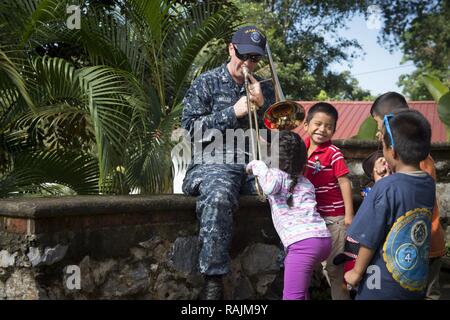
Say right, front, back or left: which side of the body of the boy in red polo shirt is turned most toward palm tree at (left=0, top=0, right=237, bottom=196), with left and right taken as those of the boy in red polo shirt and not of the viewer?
right

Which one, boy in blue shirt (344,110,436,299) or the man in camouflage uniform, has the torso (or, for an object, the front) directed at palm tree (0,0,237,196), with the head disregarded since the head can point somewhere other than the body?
the boy in blue shirt

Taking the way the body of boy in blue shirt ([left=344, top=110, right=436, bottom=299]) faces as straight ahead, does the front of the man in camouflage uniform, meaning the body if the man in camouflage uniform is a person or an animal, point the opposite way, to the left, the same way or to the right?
the opposite way

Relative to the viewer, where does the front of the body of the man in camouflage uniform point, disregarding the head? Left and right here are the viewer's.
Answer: facing the viewer and to the right of the viewer

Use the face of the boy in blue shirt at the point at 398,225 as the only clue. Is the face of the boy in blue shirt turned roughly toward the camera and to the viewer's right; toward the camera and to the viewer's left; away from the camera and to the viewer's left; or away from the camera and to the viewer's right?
away from the camera and to the viewer's left

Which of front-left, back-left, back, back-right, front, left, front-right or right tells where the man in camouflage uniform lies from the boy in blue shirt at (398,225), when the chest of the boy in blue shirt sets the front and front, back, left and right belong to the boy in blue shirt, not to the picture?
front

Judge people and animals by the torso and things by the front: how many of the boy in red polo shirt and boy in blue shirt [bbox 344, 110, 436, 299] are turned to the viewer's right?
0

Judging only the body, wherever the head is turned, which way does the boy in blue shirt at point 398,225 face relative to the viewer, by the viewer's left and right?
facing away from the viewer and to the left of the viewer

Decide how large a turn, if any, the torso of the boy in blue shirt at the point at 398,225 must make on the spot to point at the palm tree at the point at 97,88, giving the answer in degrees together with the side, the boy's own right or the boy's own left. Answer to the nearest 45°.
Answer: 0° — they already face it

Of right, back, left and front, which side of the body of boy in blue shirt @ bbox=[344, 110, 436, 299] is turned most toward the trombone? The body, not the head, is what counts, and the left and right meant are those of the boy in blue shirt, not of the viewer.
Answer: front

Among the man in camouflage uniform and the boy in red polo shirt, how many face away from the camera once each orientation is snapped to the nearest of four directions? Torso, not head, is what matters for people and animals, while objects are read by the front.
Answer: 0

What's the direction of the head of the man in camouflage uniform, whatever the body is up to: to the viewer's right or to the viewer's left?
to the viewer's right
